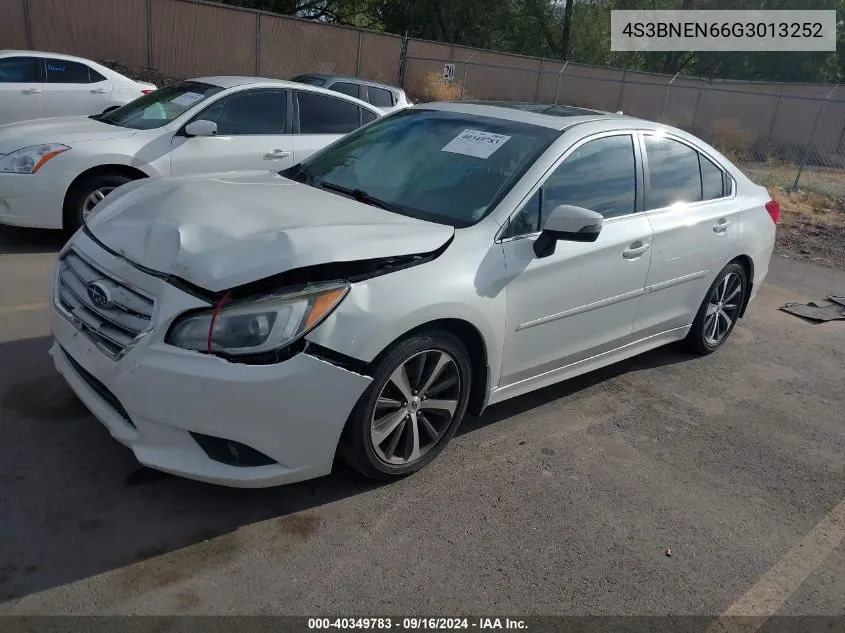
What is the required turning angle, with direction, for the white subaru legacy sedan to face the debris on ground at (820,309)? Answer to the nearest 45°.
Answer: approximately 180°

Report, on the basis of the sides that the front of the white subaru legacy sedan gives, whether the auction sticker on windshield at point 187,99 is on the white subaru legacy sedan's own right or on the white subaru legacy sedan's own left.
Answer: on the white subaru legacy sedan's own right

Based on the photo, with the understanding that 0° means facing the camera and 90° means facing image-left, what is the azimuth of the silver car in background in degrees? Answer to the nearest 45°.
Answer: approximately 45°

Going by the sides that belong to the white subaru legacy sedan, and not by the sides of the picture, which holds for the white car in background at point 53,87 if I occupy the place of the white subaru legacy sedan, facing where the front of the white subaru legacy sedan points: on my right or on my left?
on my right

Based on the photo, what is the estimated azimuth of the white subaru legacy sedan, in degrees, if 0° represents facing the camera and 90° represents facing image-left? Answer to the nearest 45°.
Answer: approximately 45°

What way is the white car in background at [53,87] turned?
to the viewer's left

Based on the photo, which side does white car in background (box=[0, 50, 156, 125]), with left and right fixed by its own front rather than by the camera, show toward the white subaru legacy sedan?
left

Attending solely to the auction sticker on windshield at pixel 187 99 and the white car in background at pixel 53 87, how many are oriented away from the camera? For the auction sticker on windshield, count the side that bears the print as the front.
0

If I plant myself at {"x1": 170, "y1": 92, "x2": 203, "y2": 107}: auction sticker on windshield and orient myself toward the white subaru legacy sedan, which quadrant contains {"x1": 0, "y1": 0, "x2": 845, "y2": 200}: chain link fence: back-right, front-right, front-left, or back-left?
back-left

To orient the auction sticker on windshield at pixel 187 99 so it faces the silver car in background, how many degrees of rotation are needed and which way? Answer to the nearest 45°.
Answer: approximately 180°
